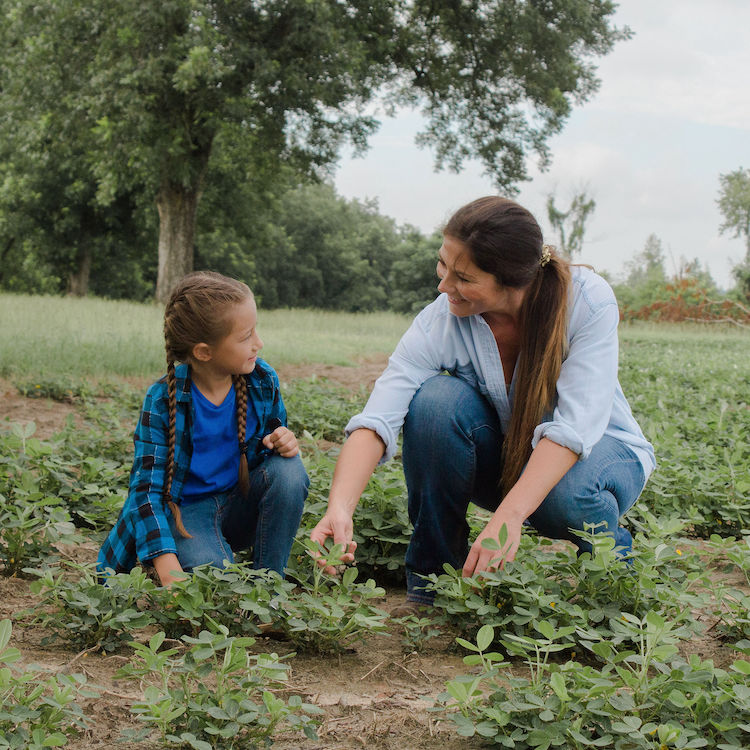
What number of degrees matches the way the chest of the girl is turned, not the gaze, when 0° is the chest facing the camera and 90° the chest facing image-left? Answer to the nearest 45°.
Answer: approximately 315°

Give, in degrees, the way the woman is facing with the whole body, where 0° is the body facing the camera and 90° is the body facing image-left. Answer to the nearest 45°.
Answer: approximately 45°

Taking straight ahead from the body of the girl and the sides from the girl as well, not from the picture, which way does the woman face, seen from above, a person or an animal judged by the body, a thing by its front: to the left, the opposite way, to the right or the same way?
to the right

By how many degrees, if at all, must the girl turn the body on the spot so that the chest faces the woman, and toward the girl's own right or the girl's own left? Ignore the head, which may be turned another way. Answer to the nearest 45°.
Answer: approximately 45° to the girl's own left

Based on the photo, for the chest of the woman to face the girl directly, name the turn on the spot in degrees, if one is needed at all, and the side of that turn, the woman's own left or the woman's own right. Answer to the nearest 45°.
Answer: approximately 45° to the woman's own right

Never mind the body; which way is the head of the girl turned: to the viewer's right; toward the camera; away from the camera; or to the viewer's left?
to the viewer's right
